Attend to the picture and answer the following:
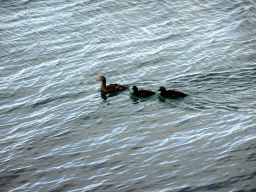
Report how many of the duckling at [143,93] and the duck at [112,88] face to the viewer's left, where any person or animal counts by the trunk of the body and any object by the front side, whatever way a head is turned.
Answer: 2

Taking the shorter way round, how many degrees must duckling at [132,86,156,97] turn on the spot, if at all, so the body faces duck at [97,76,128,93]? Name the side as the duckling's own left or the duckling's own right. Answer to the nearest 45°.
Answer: approximately 45° to the duckling's own right

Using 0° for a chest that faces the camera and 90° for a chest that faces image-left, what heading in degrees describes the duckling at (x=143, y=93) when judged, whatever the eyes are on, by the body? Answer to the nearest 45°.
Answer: approximately 90°

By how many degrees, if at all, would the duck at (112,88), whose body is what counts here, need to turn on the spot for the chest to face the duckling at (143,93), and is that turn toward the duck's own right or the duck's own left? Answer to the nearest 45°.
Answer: approximately 135° to the duck's own left

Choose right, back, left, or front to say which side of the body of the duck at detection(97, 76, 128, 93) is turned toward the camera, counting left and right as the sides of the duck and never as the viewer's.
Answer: left
